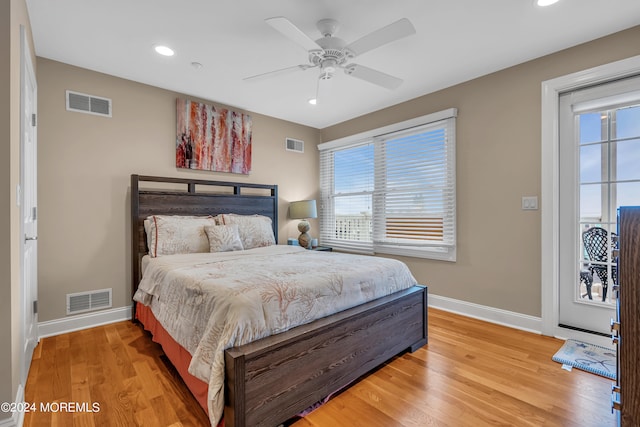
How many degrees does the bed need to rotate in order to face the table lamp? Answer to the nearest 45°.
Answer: approximately 135° to its left

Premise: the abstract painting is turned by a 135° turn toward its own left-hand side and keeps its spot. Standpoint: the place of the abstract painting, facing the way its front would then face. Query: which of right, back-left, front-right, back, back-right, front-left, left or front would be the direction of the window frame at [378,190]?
right

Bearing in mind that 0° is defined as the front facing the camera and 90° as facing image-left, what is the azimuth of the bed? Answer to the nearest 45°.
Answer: approximately 315°

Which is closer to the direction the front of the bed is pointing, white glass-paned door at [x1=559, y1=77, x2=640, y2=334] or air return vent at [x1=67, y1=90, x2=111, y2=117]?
the white glass-paned door

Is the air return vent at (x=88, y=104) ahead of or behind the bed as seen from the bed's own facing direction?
behind

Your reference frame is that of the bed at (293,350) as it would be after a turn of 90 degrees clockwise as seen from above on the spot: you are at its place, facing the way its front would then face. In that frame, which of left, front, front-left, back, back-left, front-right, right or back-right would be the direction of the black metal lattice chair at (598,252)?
back-left

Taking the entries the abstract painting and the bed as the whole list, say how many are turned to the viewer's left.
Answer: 0

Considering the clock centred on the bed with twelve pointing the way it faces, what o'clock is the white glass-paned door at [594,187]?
The white glass-paned door is roughly at 10 o'clock from the bed.

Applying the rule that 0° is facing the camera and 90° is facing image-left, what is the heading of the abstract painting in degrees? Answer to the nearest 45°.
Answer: approximately 315°
